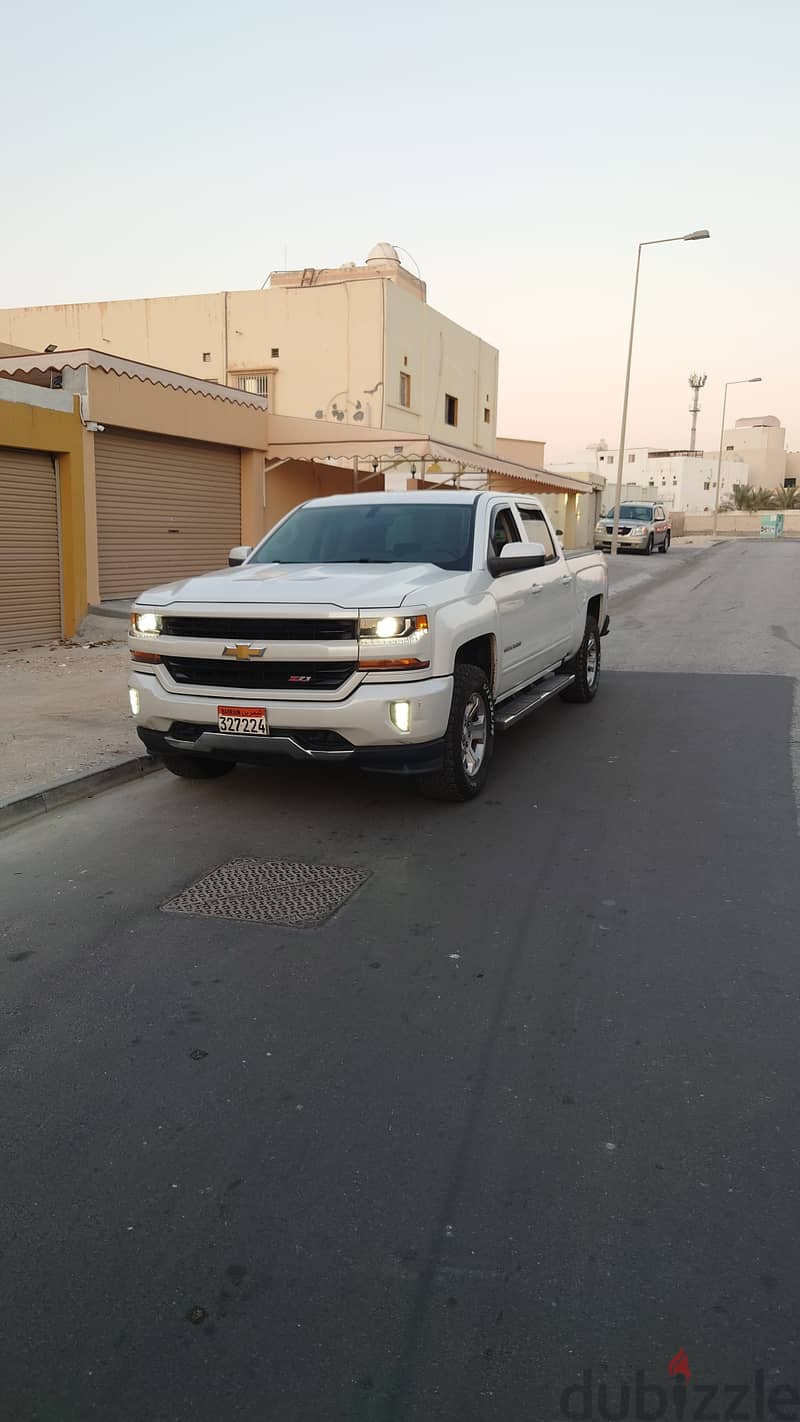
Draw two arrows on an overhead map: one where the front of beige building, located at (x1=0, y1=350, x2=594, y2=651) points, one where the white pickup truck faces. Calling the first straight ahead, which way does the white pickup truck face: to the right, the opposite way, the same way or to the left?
to the right

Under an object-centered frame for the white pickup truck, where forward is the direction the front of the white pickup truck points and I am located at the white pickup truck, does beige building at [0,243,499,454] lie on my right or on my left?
on my right

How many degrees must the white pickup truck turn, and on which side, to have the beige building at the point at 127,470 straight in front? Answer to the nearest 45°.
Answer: approximately 135° to its right

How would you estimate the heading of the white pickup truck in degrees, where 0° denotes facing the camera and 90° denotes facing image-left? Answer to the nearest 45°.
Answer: approximately 45°

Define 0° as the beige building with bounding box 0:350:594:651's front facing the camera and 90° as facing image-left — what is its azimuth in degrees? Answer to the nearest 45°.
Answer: approximately 315°

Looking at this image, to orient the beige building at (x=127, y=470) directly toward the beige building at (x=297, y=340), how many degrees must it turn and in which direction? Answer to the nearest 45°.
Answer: approximately 135° to its left

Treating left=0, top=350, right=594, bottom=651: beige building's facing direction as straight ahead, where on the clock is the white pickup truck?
The white pickup truck is roughly at 1 o'clock from the beige building.
